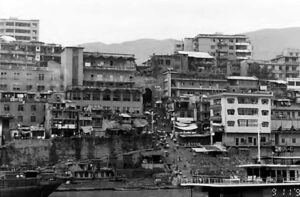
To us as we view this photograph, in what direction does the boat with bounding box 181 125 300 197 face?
facing to the left of the viewer
